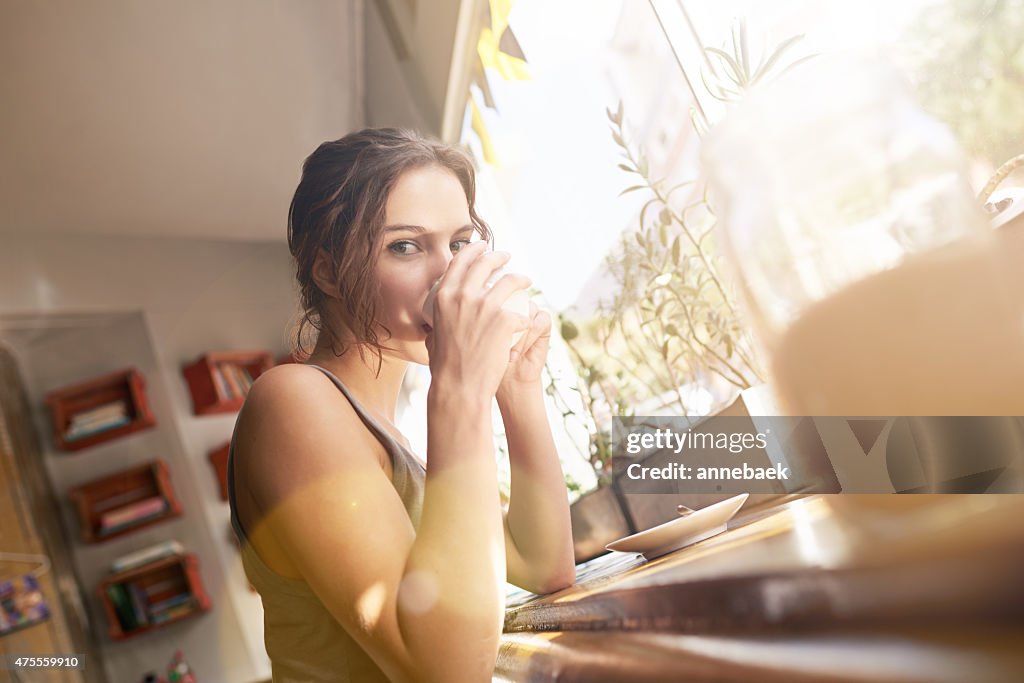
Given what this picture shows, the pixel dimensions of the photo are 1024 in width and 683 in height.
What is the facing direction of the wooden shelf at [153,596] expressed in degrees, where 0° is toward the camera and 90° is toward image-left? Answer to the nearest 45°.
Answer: approximately 0°
